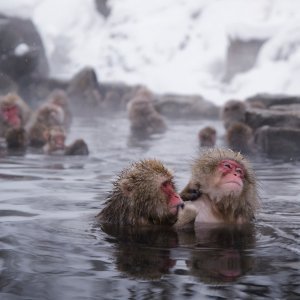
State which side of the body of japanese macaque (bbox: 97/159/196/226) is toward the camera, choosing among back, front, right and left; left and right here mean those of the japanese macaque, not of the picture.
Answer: right

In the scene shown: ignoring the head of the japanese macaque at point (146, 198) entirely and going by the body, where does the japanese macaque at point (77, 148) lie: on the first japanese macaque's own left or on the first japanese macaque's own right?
on the first japanese macaque's own left

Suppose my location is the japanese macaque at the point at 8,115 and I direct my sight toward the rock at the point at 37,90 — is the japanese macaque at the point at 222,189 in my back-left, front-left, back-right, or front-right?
back-right

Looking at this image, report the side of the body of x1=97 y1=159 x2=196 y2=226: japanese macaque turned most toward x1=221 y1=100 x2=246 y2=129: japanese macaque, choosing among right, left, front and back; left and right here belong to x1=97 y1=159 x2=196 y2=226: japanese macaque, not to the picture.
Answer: left

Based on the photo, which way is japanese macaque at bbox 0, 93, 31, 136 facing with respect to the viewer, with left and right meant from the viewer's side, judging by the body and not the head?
facing the viewer and to the left of the viewer

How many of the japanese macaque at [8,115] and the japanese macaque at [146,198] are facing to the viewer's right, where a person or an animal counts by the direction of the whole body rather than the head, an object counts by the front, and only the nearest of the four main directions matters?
1

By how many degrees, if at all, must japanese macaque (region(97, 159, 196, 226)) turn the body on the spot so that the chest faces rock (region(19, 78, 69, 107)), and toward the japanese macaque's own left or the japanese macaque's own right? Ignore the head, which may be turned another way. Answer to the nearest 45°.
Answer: approximately 90° to the japanese macaque's own left

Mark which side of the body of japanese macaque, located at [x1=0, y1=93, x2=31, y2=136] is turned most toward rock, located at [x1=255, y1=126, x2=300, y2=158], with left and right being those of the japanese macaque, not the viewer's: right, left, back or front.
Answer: left

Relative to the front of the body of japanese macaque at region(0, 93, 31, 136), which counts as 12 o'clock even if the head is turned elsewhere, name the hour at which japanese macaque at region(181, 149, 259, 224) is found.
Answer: japanese macaque at region(181, 149, 259, 224) is roughly at 10 o'clock from japanese macaque at region(0, 93, 31, 136).

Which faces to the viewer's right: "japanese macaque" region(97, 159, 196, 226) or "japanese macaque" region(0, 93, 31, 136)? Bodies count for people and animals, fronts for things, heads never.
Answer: "japanese macaque" region(97, 159, 196, 226)

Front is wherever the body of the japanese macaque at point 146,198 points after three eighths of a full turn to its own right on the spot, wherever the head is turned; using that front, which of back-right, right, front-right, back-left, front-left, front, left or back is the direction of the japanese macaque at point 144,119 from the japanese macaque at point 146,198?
back-right
